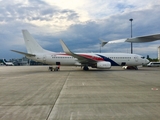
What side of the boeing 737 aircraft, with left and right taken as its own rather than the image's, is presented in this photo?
right
